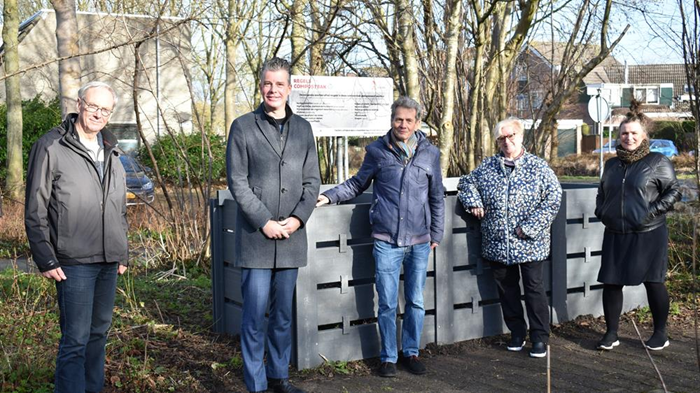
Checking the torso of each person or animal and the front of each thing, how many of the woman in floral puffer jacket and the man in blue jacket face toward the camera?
2

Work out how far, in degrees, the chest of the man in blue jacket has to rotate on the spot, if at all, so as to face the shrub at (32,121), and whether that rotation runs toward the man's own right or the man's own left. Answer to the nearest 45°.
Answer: approximately 135° to the man's own right

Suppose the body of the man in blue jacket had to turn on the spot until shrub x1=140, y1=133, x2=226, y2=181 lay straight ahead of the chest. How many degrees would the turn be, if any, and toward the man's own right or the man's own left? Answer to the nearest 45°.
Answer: approximately 135° to the man's own right

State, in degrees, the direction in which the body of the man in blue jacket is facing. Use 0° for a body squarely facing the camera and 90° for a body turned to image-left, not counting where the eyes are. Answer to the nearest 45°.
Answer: approximately 0°

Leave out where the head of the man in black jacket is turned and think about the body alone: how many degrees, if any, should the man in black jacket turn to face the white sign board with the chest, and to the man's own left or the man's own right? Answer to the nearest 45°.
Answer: approximately 90° to the man's own left

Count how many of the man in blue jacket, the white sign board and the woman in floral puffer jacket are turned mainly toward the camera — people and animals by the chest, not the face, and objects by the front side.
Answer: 3

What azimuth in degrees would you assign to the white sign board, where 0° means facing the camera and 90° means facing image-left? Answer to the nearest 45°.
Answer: approximately 0°

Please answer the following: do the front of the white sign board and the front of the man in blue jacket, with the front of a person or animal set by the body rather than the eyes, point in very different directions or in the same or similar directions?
same or similar directions

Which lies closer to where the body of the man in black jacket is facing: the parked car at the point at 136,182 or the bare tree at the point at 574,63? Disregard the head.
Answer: the bare tree

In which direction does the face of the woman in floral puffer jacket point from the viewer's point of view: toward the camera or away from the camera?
toward the camera

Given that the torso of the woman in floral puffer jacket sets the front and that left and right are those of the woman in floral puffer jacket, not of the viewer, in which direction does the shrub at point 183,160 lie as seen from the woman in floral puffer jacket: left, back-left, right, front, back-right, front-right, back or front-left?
back-right
